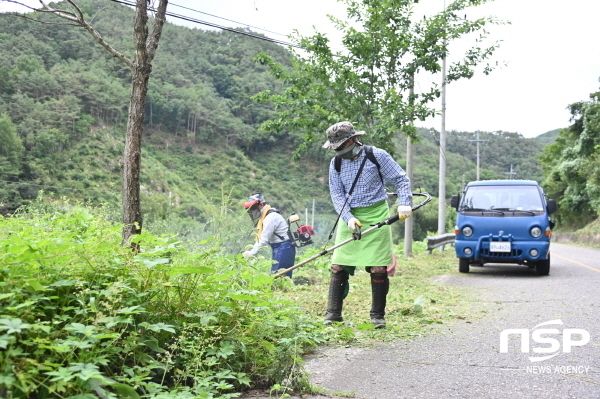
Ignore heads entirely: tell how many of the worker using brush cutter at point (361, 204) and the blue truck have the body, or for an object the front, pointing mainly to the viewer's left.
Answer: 0

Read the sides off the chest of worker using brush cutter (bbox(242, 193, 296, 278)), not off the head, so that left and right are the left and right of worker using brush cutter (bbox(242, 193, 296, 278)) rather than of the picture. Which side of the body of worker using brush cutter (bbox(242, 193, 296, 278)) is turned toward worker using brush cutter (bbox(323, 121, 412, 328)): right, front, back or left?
left

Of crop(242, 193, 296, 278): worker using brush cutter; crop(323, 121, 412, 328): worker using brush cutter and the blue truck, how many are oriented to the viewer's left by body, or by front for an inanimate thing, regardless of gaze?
1

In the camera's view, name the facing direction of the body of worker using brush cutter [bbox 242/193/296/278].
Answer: to the viewer's left

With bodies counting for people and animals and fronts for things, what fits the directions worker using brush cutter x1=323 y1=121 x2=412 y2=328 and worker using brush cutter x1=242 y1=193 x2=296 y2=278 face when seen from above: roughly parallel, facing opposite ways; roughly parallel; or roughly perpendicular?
roughly perpendicular

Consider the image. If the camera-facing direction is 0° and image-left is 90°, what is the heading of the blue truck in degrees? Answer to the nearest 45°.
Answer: approximately 0°

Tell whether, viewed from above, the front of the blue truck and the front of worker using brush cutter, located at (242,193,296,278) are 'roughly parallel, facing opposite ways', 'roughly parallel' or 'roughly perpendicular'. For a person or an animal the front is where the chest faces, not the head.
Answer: roughly perpendicular

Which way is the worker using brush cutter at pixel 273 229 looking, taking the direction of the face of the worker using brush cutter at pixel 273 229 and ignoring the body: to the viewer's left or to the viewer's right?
to the viewer's left
